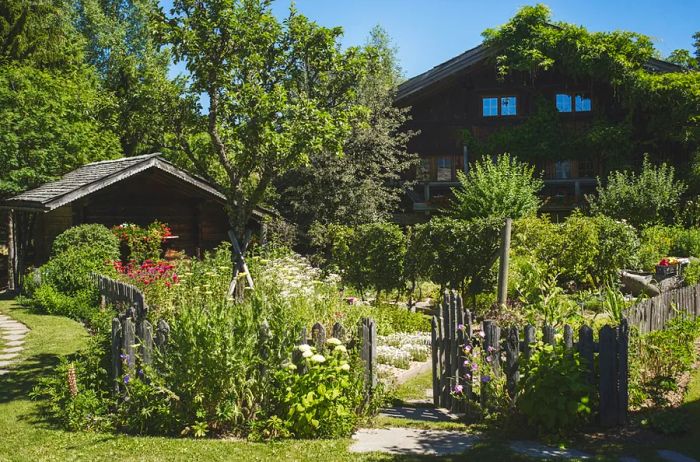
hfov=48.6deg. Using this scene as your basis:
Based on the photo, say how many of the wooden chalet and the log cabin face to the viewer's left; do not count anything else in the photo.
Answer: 0

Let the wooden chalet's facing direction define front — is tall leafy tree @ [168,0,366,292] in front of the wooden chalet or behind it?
in front

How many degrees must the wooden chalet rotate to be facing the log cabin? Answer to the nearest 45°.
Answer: approximately 45° to its right

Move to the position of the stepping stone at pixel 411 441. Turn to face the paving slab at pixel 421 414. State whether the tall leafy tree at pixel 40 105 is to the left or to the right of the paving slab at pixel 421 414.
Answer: left

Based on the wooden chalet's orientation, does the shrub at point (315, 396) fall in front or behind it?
in front

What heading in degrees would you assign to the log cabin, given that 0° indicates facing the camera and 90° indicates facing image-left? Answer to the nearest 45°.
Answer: approximately 315°

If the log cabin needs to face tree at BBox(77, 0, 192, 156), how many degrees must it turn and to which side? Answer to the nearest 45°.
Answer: approximately 135° to its left

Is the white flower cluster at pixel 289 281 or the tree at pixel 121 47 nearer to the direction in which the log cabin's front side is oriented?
the white flower cluster

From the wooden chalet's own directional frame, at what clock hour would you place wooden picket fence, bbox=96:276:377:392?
The wooden picket fence is roughly at 12 o'clock from the wooden chalet.

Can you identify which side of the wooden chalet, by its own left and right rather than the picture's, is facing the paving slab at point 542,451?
front

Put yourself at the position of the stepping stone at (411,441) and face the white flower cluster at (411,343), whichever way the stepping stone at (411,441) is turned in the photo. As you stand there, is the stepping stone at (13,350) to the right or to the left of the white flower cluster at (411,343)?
left

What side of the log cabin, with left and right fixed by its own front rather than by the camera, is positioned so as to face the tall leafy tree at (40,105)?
back

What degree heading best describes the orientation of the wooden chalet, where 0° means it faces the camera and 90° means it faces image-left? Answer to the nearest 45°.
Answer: approximately 0°

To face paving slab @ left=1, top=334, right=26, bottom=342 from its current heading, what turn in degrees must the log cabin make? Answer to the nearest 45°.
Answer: approximately 45° to its right
